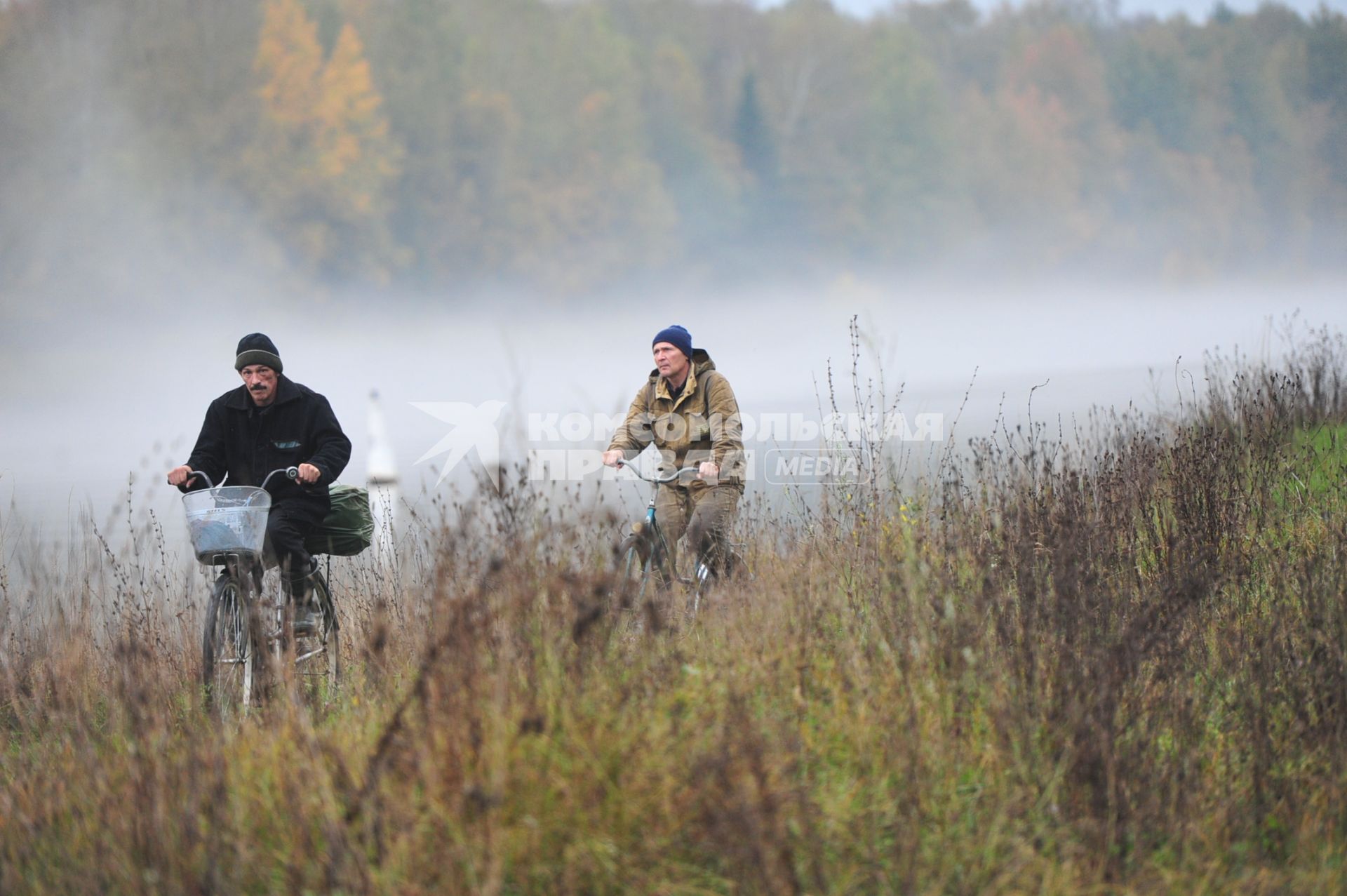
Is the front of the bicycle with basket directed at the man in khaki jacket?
no

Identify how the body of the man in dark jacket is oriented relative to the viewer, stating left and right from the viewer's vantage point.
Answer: facing the viewer and to the left of the viewer

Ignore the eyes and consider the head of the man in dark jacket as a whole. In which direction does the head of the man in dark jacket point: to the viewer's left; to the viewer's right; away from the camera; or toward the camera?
toward the camera

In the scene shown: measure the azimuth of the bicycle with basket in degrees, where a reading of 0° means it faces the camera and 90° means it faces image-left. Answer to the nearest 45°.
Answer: approximately 45°

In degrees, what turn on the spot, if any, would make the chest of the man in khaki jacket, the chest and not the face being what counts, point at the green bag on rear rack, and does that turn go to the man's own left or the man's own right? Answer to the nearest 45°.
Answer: approximately 45° to the man's own right

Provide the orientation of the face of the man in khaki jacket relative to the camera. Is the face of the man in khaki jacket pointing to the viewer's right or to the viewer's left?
to the viewer's left

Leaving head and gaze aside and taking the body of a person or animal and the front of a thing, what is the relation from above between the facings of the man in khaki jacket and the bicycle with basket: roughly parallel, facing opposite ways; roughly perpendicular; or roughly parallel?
roughly parallel

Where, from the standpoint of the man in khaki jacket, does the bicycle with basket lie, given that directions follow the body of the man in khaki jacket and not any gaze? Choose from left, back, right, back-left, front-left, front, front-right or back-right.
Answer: front
